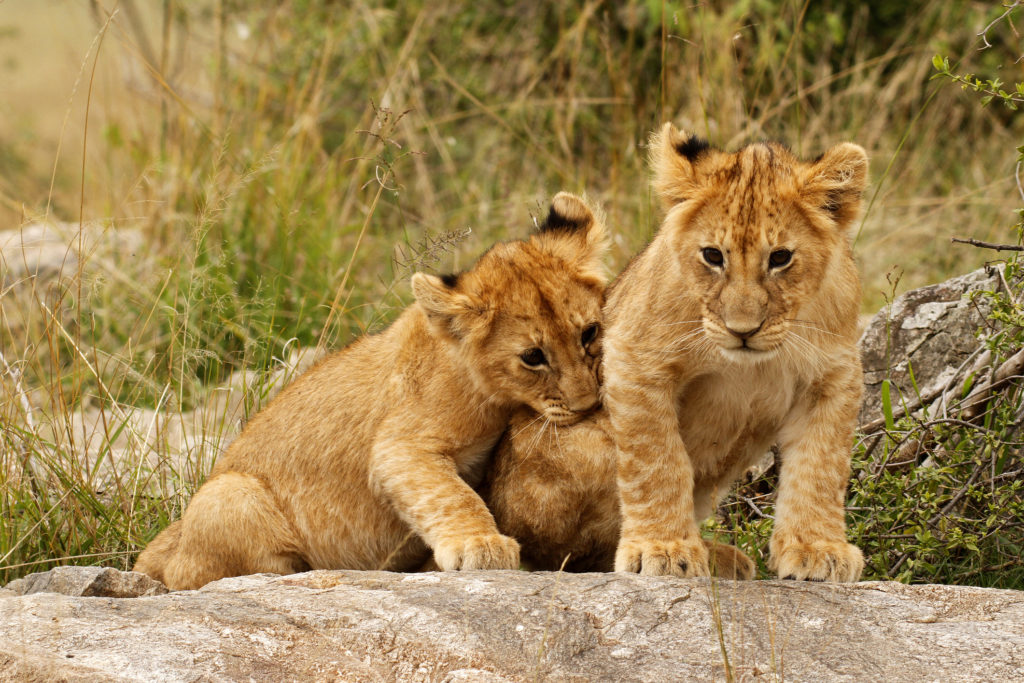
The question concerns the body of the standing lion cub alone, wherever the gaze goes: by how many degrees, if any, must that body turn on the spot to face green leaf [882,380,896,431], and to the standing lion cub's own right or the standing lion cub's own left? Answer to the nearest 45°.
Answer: approximately 90° to the standing lion cub's own left

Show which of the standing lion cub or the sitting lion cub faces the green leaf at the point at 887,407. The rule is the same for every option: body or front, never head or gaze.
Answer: the sitting lion cub

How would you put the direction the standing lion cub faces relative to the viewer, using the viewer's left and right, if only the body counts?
facing the viewer and to the right of the viewer

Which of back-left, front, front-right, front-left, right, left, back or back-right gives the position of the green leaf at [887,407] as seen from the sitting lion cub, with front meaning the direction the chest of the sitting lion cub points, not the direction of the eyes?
front

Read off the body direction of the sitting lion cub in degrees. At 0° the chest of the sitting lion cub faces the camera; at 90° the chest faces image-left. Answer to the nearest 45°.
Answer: approximately 270°

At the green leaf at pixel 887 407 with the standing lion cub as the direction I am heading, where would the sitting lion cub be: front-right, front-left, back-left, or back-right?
front-right

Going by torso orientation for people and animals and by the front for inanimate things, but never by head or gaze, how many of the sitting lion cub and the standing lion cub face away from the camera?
0
